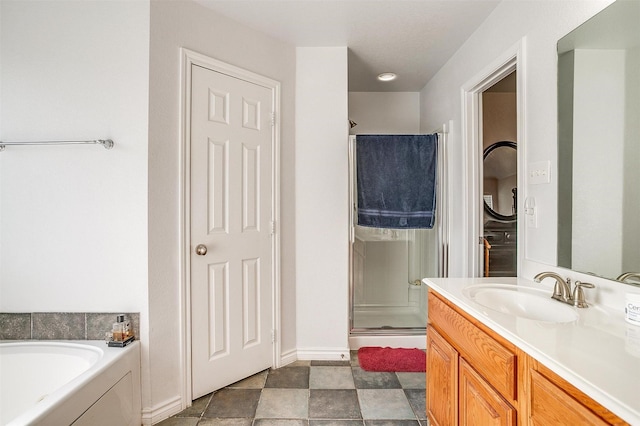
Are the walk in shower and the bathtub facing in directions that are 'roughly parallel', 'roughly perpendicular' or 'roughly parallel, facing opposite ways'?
roughly perpendicular

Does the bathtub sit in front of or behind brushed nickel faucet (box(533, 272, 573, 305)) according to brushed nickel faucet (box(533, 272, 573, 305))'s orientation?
in front

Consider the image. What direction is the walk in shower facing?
toward the camera

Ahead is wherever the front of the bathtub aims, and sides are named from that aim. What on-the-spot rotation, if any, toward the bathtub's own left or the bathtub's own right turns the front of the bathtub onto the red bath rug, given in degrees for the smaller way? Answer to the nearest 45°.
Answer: approximately 45° to the bathtub's own left

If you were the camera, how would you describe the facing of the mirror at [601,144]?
facing the viewer and to the left of the viewer

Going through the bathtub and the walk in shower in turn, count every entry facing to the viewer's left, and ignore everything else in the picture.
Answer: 0

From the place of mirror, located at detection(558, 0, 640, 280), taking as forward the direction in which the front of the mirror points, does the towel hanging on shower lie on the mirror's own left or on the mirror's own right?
on the mirror's own right

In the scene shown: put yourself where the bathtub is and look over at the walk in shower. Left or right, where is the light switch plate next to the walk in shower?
right

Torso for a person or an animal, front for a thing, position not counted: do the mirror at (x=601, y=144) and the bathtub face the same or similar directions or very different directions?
very different directions
